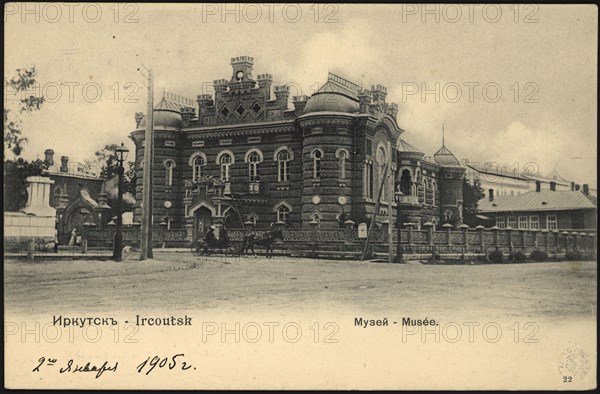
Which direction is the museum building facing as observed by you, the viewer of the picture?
facing the viewer and to the left of the viewer

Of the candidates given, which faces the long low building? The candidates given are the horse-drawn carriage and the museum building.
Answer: the horse-drawn carriage

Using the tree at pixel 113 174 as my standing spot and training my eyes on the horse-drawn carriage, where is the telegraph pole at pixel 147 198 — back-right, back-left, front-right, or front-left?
front-right

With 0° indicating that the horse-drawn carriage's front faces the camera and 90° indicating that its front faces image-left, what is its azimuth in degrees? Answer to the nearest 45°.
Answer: approximately 270°

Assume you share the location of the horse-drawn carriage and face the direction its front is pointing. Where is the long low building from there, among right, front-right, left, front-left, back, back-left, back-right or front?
front

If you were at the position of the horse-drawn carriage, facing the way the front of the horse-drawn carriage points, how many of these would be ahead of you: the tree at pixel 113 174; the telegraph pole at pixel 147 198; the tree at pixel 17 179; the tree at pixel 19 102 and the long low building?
1

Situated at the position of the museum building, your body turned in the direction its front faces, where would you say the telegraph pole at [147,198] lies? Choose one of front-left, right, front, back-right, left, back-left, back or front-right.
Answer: front

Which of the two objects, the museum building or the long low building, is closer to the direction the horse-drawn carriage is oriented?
the long low building

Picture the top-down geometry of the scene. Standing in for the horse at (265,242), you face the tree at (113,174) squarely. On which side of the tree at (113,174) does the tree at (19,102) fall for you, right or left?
left

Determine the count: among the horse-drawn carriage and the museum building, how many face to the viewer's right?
1

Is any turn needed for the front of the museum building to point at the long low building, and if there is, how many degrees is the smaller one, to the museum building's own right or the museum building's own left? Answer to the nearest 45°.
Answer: approximately 135° to the museum building's own left

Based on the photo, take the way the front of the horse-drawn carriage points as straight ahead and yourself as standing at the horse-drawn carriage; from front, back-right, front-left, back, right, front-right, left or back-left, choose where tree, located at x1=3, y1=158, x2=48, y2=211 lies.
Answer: back-right
